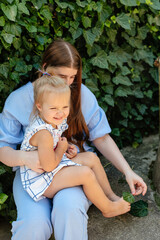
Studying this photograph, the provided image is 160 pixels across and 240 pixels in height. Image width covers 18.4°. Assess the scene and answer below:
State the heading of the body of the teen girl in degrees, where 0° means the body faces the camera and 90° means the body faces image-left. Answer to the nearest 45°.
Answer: approximately 0°
